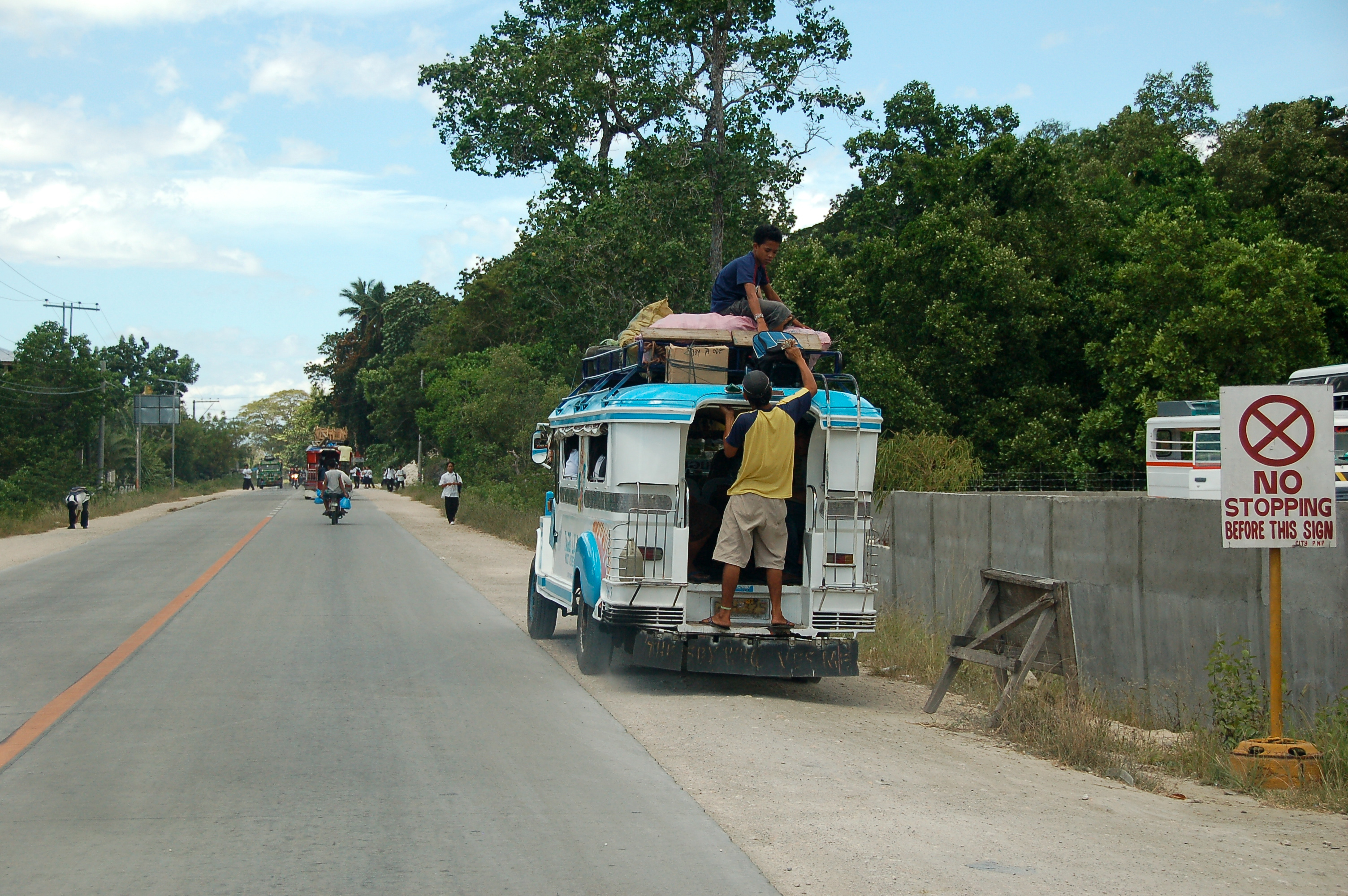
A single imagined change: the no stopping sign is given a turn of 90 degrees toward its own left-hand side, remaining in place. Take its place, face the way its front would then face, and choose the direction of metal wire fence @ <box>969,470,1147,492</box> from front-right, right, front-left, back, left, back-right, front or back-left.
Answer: left

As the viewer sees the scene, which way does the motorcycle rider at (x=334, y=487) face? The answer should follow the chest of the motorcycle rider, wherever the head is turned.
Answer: away from the camera

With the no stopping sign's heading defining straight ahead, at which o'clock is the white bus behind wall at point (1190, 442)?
The white bus behind wall is roughly at 6 o'clock from the no stopping sign.

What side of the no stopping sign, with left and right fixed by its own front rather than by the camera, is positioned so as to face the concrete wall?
back

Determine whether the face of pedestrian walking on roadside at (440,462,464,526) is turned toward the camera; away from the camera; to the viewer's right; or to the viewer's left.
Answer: toward the camera

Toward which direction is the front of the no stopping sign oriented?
toward the camera

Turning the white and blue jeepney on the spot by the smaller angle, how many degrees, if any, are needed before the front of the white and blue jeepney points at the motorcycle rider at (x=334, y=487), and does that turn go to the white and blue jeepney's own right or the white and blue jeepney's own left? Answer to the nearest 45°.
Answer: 0° — it already faces them

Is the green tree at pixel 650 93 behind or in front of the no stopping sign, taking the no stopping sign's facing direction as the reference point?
behind

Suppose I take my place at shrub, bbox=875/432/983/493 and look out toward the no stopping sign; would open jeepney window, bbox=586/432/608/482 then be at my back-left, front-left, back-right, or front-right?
front-right

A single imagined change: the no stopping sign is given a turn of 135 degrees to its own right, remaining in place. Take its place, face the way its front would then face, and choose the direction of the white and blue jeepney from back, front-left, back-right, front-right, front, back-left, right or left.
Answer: front-left

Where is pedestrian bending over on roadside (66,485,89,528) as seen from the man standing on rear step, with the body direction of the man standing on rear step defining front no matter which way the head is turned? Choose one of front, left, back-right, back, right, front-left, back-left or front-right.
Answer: front-left

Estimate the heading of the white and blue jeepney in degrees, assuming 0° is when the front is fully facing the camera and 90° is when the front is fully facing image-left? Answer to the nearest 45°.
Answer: approximately 135°

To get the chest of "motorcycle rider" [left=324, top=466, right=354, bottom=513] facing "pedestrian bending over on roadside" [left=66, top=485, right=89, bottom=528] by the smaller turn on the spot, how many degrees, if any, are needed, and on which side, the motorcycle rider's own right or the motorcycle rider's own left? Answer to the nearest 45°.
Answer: approximately 90° to the motorcycle rider's own left

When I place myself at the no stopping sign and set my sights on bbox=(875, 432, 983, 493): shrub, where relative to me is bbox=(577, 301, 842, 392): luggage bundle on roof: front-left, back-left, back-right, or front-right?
front-left

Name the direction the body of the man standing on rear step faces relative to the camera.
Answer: away from the camera

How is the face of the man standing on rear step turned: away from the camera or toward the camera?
away from the camera

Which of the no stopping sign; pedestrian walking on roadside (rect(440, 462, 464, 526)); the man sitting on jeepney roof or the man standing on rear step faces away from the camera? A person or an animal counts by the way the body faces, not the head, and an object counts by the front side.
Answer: the man standing on rear step

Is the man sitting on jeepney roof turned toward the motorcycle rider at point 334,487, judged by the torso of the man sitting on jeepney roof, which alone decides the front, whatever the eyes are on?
no

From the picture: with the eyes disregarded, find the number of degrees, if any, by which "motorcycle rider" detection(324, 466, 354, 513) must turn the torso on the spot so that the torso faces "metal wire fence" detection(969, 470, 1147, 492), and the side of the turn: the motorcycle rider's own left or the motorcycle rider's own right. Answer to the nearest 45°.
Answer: approximately 135° to the motorcycle rider's own right

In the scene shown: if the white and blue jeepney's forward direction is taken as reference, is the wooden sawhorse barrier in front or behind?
behind

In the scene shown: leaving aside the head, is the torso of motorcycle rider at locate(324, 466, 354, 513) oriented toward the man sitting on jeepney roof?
no

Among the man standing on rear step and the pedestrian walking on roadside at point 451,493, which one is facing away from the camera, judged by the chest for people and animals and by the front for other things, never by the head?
the man standing on rear step
